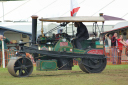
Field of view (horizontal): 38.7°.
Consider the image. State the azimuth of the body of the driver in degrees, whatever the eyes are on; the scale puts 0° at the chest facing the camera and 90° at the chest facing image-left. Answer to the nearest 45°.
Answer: approximately 90°
